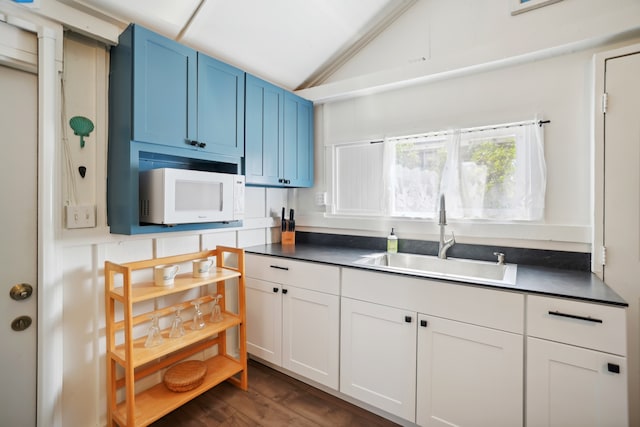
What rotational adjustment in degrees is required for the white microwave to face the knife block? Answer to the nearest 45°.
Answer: approximately 90° to its left

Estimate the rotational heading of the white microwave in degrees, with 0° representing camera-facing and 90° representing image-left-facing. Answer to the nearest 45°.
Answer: approximately 315°
